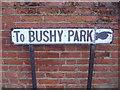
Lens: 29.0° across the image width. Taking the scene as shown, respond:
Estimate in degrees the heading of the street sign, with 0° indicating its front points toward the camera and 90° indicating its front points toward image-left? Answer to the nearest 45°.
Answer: approximately 0°
